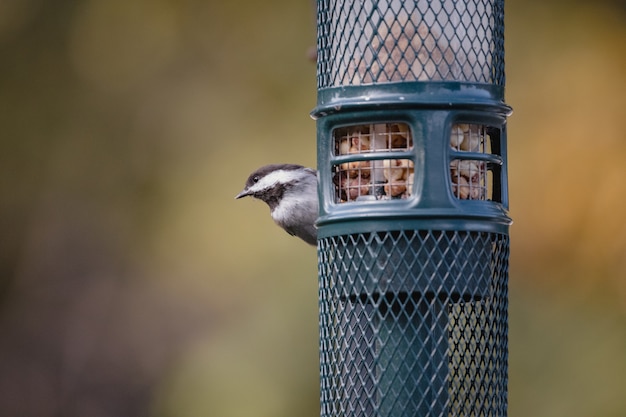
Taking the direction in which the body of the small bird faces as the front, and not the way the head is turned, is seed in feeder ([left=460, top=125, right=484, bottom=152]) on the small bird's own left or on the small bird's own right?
on the small bird's own left

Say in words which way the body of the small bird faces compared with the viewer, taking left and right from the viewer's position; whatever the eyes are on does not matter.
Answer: facing to the left of the viewer

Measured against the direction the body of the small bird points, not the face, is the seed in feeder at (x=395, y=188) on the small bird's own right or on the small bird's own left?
on the small bird's own left

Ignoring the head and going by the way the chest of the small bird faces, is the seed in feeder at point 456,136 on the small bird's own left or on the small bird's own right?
on the small bird's own left
